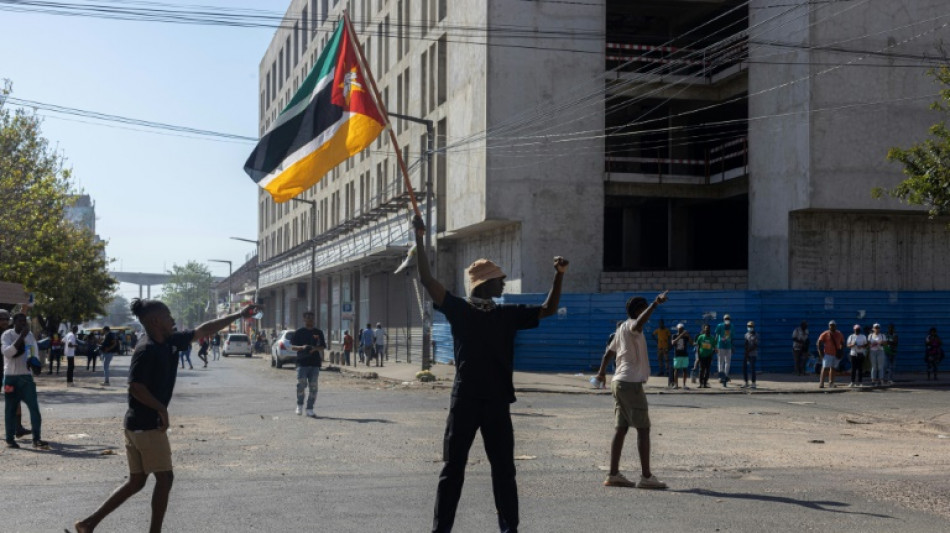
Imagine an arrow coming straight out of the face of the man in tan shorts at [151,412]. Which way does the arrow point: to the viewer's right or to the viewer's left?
to the viewer's right

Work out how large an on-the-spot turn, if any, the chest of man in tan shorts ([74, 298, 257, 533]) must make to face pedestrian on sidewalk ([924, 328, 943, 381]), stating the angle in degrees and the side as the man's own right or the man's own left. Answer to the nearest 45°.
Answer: approximately 45° to the man's own left

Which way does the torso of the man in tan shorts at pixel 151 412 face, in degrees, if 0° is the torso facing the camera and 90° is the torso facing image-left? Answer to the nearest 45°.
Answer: approximately 270°

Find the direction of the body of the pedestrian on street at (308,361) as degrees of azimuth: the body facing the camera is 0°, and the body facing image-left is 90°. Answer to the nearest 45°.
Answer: approximately 0°

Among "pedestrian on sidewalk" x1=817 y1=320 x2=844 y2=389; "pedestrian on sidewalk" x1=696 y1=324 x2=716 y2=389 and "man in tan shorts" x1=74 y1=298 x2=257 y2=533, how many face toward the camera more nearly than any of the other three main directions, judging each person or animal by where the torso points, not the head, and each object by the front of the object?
2

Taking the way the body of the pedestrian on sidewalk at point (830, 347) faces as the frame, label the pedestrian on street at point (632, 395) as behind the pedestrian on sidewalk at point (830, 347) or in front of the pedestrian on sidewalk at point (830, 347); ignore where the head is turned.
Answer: in front

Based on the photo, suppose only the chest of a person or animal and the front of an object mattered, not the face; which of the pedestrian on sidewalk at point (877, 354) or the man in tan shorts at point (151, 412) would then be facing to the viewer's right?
the man in tan shorts

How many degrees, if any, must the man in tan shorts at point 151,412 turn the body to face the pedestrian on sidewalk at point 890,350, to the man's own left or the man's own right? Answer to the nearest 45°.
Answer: approximately 45° to the man's own left

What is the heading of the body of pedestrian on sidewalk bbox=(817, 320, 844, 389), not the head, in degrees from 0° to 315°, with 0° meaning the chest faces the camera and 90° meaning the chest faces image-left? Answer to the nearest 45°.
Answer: approximately 0°
